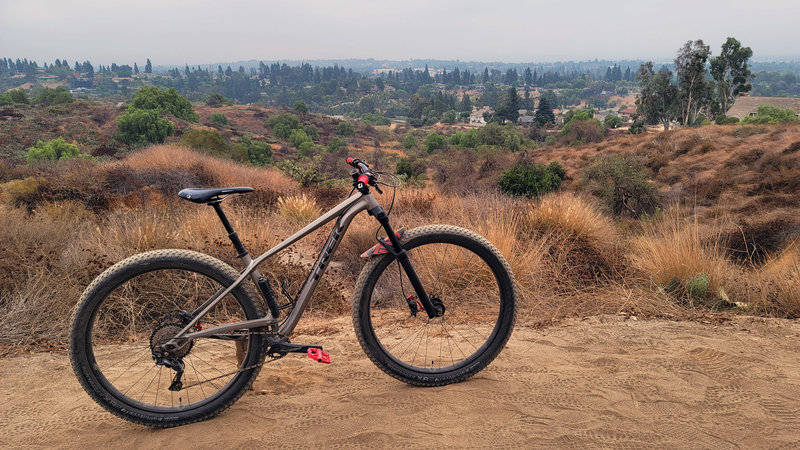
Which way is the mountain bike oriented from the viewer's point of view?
to the viewer's right

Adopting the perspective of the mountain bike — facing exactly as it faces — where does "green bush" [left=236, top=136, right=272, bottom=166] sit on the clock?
The green bush is roughly at 9 o'clock from the mountain bike.

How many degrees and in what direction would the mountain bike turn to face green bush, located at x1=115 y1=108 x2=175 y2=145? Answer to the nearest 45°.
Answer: approximately 90° to its left

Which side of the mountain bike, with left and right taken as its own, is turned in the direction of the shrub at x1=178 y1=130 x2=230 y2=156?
left

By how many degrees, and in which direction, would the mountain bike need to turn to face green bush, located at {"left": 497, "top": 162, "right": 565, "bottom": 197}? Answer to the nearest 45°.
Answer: approximately 45° to its left

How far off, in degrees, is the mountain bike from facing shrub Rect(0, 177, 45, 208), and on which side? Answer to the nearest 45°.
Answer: approximately 135° to its left
